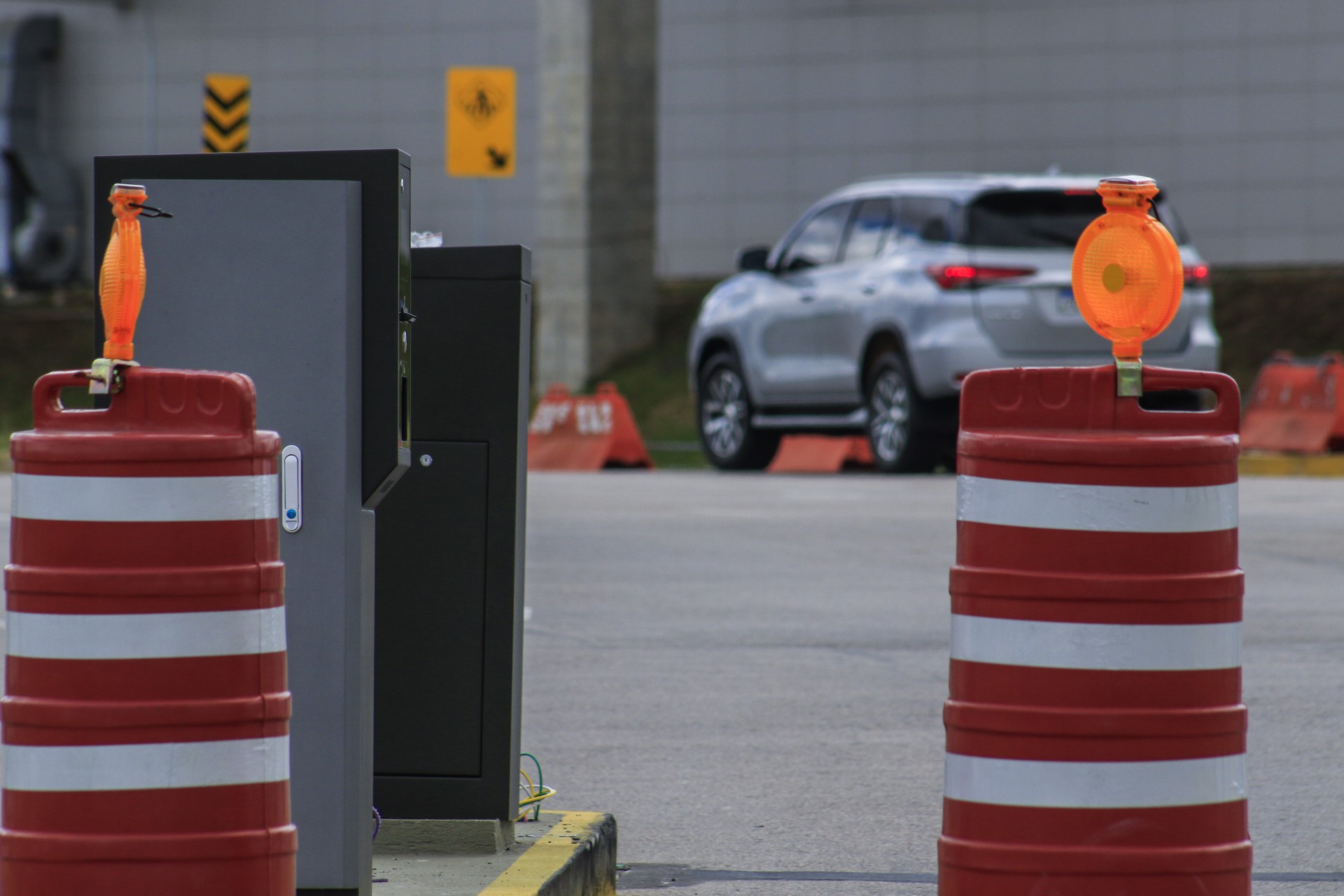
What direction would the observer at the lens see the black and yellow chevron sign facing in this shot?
facing the viewer

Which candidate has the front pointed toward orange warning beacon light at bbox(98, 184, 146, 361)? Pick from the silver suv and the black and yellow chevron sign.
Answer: the black and yellow chevron sign

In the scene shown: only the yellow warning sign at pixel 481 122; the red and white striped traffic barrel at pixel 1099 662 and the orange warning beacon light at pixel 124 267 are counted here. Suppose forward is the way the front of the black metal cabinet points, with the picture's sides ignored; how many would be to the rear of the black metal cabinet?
1

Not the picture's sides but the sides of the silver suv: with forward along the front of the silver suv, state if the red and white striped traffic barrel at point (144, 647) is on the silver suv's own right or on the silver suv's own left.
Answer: on the silver suv's own left

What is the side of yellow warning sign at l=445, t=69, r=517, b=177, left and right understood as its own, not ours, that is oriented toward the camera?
front

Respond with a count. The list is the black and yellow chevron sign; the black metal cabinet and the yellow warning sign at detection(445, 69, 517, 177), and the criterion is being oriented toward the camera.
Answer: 3

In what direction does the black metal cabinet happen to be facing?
toward the camera

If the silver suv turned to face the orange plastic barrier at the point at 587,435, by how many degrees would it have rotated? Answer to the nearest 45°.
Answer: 0° — it already faces it

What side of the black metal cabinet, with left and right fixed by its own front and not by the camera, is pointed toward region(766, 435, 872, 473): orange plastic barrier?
back

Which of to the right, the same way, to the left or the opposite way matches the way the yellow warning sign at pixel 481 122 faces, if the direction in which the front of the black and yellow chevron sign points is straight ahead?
the same way

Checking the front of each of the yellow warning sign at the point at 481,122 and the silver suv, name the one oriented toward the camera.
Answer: the yellow warning sign

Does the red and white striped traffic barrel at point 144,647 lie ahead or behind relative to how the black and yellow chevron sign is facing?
ahead

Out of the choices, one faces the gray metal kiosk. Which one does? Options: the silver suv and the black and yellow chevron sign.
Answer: the black and yellow chevron sign

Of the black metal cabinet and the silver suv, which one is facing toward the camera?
the black metal cabinet

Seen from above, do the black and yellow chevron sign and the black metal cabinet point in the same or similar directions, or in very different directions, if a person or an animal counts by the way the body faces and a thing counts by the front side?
same or similar directions

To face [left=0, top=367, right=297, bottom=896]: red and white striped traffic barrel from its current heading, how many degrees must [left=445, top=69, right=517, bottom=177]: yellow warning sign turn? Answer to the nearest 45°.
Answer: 0° — it already faces it

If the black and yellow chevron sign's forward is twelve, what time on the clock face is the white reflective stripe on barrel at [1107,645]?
The white reflective stripe on barrel is roughly at 12 o'clock from the black and yellow chevron sign.
